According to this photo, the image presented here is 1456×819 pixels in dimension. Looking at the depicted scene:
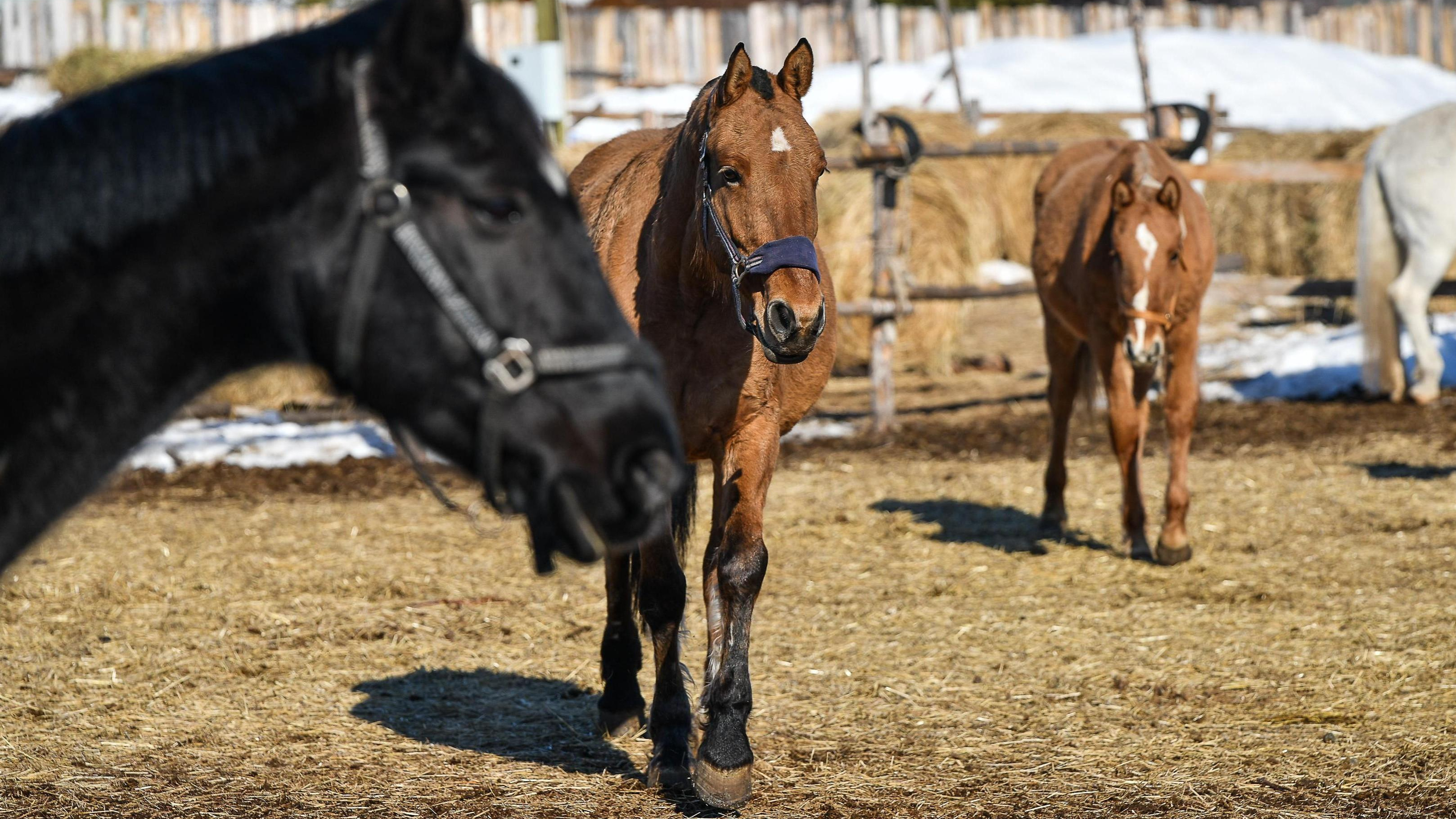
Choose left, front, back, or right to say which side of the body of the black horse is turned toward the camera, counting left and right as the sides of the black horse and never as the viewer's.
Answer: right

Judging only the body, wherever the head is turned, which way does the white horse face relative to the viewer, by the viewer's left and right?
facing to the right of the viewer

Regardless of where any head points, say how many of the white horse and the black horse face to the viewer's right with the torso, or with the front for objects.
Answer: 2

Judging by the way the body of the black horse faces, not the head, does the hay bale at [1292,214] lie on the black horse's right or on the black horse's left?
on the black horse's left

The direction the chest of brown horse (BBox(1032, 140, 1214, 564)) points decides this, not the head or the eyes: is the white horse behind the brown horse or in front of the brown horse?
behind

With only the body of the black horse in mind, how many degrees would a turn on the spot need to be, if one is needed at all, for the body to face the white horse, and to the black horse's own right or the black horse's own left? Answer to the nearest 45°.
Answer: approximately 45° to the black horse's own left

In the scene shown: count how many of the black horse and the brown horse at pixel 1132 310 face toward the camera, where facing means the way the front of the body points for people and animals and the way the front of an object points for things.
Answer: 1
